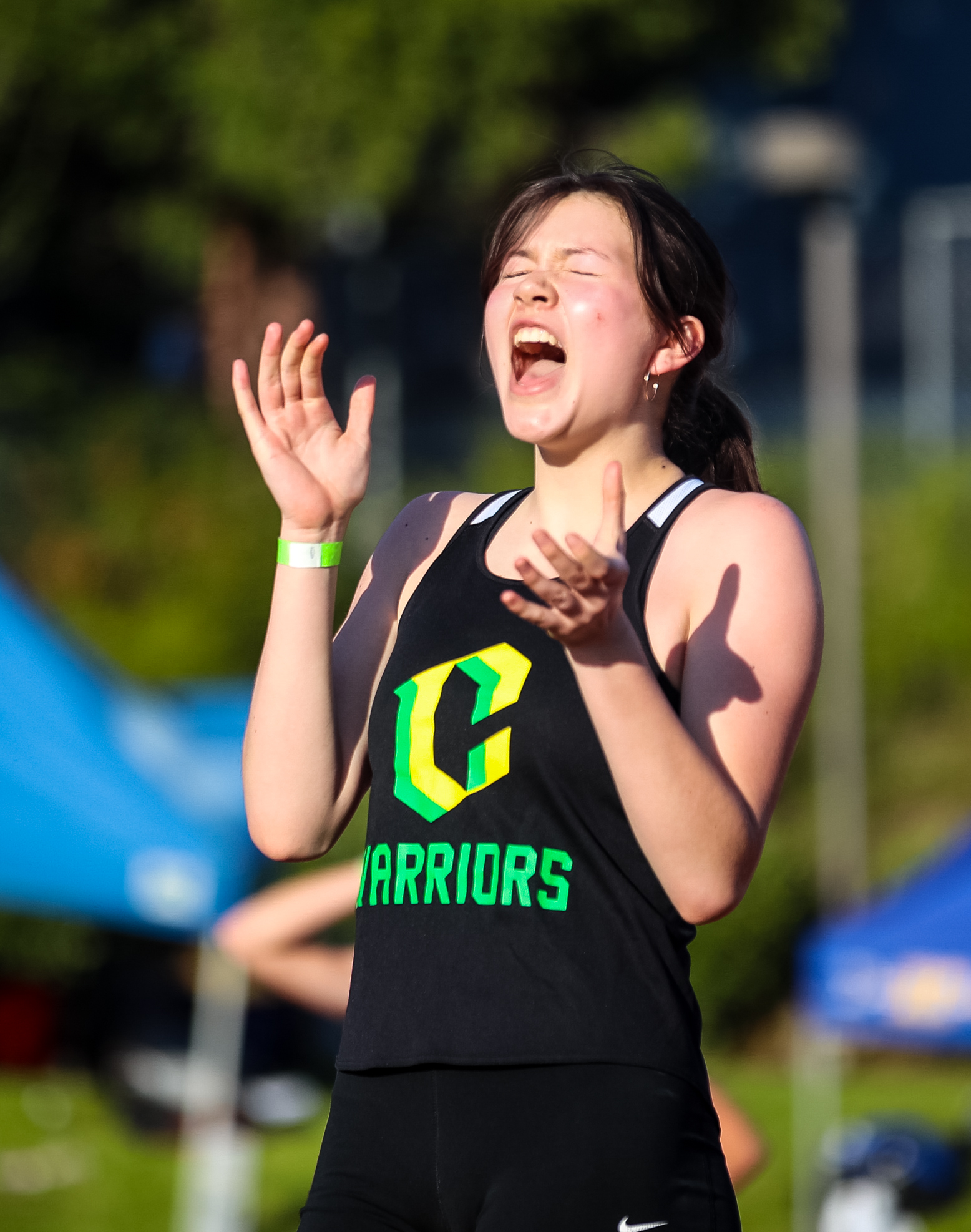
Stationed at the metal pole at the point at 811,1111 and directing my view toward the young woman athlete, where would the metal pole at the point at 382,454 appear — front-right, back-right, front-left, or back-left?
back-right

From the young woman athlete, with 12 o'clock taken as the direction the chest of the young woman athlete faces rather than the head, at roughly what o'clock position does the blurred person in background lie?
The blurred person in background is roughly at 4 o'clock from the young woman athlete.

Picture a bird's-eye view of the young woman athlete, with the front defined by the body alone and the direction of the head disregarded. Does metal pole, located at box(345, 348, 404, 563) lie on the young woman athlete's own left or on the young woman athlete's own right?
on the young woman athlete's own right

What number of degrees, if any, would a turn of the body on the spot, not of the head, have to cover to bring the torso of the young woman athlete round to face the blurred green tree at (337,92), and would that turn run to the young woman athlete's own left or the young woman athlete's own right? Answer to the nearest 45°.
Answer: approximately 135° to the young woman athlete's own right

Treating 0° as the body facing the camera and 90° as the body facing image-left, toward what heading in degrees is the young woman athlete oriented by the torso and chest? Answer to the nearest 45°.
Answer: approximately 45°

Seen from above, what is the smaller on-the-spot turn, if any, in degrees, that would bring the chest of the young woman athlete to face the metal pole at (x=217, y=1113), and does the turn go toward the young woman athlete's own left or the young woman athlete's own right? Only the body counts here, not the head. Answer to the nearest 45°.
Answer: approximately 135° to the young woman athlete's own right

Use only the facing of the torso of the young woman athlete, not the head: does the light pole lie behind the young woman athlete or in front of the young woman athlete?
behind

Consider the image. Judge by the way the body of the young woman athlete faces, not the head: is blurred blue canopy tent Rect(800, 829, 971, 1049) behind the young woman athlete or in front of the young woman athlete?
behind
